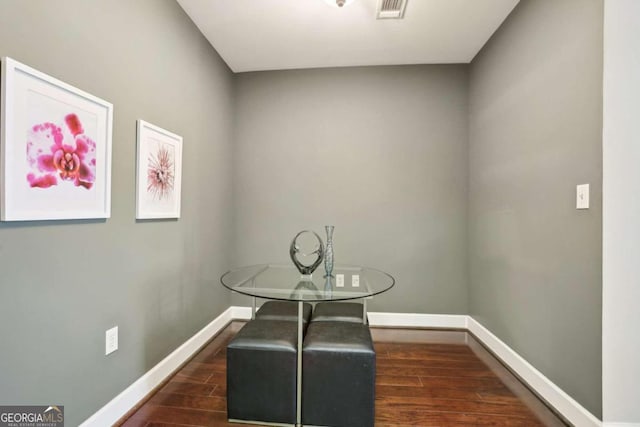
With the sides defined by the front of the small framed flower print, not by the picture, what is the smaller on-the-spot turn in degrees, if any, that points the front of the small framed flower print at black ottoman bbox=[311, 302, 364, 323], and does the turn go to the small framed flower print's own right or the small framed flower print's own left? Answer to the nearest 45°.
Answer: approximately 45° to the small framed flower print's own left

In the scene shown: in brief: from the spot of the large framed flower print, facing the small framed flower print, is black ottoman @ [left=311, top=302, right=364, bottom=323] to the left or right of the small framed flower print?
right

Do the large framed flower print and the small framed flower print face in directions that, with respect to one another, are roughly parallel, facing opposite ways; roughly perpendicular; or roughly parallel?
roughly parallel

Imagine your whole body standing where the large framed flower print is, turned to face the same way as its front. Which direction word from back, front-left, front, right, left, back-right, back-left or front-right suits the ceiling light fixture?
front-left

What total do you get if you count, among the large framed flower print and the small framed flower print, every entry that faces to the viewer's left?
0

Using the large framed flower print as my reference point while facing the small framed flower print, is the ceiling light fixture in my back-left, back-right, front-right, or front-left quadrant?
front-right

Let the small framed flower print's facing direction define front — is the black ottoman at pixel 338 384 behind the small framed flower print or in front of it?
in front

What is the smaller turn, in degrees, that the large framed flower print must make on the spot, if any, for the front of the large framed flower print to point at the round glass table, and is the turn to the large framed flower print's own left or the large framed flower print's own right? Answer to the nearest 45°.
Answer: approximately 45° to the large framed flower print's own left

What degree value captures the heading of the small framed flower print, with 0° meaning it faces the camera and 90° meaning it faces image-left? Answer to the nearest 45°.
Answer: approximately 315°

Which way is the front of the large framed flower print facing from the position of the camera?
facing the viewer and to the right of the viewer
